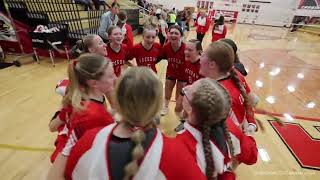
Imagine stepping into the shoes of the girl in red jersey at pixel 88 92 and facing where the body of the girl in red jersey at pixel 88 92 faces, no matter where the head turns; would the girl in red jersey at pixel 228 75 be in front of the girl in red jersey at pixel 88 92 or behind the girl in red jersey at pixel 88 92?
in front

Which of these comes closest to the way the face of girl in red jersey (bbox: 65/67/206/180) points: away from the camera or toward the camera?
away from the camera

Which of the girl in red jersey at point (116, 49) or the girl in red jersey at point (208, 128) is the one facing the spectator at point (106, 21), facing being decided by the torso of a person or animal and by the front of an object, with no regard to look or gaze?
the girl in red jersey at point (208, 128)

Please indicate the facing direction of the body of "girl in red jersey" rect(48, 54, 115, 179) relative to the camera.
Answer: to the viewer's right

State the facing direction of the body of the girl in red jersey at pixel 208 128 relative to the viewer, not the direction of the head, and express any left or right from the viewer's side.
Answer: facing away from the viewer and to the left of the viewer

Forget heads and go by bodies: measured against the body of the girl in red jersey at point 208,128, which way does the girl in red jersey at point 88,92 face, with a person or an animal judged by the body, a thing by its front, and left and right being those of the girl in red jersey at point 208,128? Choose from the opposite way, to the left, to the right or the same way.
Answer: to the right

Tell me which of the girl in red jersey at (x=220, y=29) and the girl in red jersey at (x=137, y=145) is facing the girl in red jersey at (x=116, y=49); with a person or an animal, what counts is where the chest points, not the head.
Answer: the girl in red jersey at (x=137, y=145)

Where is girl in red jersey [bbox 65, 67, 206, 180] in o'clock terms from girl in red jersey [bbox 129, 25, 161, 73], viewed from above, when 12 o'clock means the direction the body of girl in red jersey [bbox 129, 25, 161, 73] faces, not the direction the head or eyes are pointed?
girl in red jersey [bbox 65, 67, 206, 180] is roughly at 12 o'clock from girl in red jersey [bbox 129, 25, 161, 73].

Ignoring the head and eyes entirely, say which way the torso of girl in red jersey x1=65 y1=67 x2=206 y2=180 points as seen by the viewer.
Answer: away from the camera

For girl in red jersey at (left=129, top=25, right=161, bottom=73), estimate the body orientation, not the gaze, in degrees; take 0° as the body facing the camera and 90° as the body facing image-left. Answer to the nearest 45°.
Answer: approximately 0°

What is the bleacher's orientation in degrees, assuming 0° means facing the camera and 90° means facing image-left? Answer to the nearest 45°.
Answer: approximately 315°

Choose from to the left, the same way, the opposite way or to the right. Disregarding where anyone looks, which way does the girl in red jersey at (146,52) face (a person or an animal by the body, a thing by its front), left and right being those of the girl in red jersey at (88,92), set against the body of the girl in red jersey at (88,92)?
to the right

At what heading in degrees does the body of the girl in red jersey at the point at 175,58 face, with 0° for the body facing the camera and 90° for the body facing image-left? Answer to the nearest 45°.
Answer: approximately 0°

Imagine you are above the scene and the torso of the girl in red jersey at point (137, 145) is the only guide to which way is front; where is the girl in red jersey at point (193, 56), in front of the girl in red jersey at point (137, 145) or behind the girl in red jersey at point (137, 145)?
in front

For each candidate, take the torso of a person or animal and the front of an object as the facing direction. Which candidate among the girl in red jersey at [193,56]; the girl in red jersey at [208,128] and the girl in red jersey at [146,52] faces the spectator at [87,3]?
the girl in red jersey at [208,128]

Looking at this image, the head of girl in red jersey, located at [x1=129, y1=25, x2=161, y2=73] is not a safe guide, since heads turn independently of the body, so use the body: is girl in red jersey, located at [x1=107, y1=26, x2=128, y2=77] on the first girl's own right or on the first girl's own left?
on the first girl's own right

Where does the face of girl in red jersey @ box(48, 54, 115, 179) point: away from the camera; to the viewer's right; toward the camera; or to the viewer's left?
to the viewer's right
